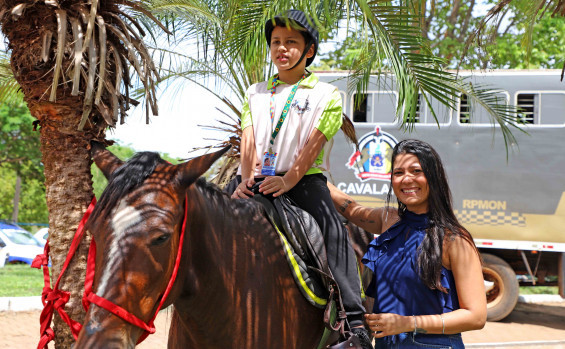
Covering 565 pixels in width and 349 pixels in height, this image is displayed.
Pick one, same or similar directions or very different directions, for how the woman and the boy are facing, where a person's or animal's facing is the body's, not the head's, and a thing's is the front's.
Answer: same or similar directions

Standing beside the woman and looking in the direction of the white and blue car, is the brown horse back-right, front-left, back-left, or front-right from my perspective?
front-left

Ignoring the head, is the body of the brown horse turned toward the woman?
no

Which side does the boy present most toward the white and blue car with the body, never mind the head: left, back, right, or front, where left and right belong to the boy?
right

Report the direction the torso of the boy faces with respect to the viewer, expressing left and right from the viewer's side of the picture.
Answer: facing the viewer and to the left of the viewer

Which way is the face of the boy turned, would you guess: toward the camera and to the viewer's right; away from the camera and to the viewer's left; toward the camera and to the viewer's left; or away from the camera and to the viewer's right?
toward the camera and to the viewer's left

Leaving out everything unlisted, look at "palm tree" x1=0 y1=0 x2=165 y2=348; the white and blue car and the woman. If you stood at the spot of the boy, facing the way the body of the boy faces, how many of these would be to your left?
1

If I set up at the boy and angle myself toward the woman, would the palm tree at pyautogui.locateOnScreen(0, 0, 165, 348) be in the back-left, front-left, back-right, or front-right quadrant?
back-right

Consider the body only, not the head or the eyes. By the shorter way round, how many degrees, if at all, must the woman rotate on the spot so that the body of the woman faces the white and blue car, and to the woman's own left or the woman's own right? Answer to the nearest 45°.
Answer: approximately 90° to the woman's own right

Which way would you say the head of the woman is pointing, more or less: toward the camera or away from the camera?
toward the camera

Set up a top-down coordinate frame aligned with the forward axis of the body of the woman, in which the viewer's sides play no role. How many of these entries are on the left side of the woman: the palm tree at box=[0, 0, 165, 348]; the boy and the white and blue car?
0

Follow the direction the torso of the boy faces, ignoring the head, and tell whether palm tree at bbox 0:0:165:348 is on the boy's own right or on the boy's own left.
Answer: on the boy's own right

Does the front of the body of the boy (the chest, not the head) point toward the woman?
no
